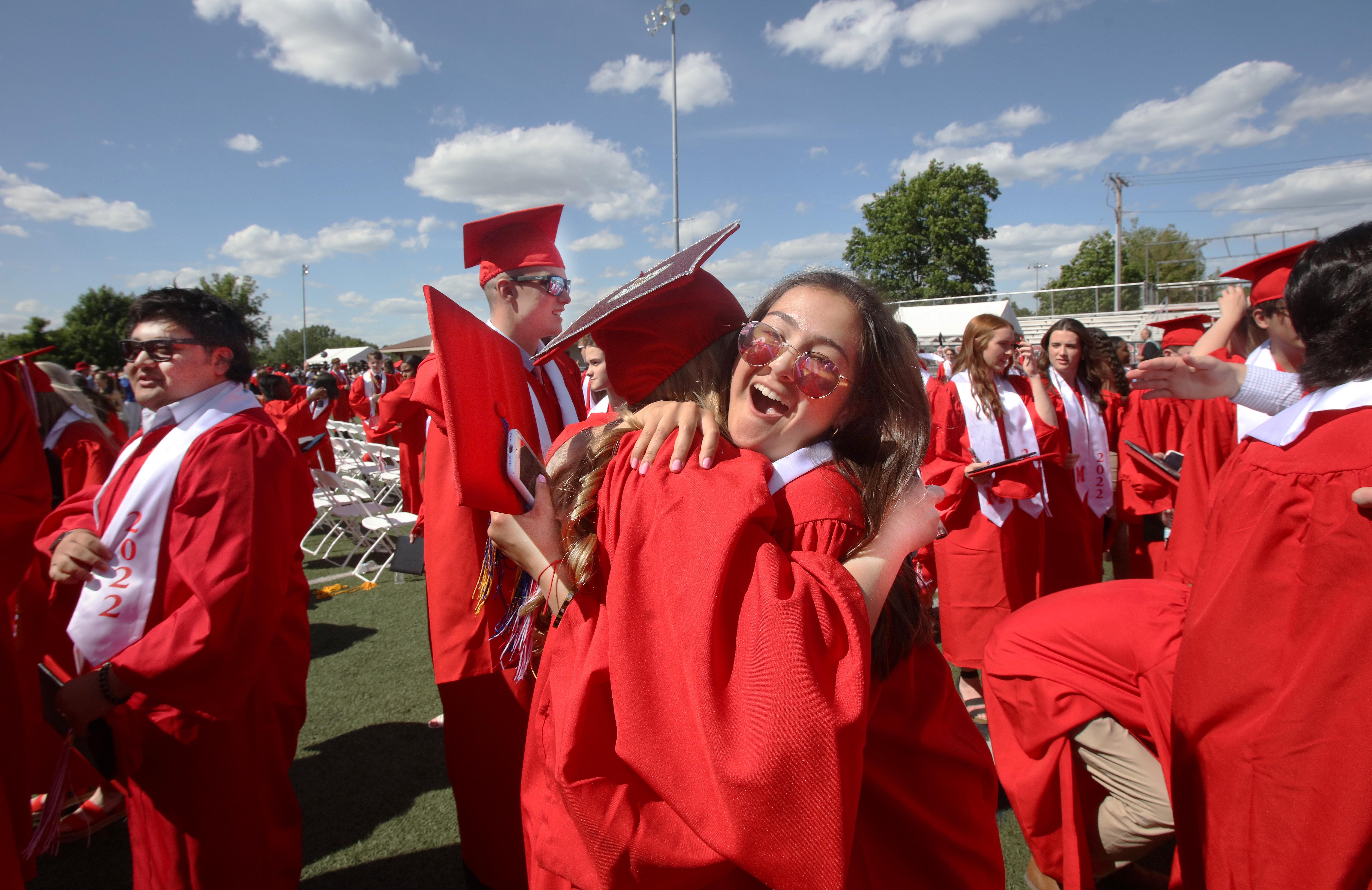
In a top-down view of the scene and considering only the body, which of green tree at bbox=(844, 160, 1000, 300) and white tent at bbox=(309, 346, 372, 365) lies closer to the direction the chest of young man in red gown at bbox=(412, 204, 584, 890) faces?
the green tree

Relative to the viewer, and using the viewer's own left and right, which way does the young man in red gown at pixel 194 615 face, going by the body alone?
facing the viewer and to the left of the viewer

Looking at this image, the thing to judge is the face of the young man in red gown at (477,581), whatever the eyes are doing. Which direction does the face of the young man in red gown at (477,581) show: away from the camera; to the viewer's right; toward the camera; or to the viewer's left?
to the viewer's right

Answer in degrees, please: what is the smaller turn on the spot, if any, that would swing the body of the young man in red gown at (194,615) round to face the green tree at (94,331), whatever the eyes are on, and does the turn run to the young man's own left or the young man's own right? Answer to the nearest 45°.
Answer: approximately 135° to the young man's own right

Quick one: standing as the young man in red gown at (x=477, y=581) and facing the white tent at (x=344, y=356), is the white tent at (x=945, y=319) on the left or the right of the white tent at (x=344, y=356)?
right

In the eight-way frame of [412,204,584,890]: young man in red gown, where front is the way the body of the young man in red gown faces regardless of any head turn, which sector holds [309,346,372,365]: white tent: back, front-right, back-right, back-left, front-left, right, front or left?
left

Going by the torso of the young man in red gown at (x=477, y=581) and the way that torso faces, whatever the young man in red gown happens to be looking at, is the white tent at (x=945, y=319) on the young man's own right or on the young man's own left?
on the young man's own left

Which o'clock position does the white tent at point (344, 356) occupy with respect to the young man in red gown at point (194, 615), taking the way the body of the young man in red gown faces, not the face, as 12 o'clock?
The white tent is roughly at 5 o'clock from the young man in red gown.

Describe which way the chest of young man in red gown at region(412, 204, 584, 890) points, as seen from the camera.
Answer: to the viewer's right

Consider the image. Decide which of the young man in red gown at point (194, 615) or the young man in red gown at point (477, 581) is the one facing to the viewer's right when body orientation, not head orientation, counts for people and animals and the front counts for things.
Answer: the young man in red gown at point (477, 581)

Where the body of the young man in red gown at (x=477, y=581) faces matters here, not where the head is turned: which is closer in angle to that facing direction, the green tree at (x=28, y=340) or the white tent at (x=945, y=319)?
the white tent

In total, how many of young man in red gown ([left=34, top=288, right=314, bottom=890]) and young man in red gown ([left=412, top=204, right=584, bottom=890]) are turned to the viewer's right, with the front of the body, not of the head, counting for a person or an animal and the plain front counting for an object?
1

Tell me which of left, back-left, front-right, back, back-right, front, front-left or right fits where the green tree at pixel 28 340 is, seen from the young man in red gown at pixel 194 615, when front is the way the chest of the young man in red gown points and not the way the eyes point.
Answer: back-right

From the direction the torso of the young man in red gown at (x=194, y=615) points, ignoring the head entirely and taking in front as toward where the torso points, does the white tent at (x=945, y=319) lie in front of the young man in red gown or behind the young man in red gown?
behind
